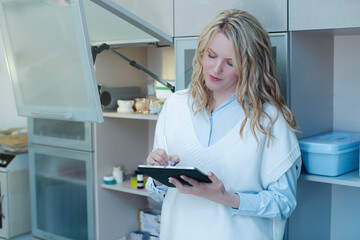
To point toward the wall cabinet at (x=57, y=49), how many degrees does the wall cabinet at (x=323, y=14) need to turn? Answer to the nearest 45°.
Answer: approximately 90° to its right

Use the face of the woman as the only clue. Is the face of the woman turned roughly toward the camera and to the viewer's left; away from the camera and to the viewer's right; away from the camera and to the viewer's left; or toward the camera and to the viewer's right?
toward the camera and to the viewer's left

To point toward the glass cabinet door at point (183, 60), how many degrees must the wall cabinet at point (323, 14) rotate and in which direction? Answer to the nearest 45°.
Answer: approximately 135° to its right

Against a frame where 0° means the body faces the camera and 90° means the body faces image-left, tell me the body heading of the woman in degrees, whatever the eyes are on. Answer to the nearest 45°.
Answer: approximately 45°

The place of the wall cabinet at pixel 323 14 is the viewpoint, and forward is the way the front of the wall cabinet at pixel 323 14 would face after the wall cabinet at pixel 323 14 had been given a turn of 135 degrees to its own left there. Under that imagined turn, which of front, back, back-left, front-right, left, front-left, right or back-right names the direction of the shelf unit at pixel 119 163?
left

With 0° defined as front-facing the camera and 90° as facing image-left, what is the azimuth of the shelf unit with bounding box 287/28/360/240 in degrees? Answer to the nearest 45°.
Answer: approximately 0°

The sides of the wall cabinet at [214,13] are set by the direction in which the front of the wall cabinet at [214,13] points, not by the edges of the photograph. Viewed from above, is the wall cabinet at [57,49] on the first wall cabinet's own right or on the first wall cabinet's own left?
on the first wall cabinet's own right

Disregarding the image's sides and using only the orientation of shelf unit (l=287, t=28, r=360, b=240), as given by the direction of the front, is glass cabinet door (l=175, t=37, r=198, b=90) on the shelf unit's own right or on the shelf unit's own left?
on the shelf unit's own right

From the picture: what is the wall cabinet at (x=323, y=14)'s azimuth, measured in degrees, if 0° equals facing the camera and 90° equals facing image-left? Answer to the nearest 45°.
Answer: approximately 0°

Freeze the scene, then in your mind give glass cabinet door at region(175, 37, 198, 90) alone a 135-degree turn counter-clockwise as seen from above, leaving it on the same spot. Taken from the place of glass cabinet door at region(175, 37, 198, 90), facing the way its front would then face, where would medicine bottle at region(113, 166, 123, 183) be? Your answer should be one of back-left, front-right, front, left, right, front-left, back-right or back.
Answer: left
